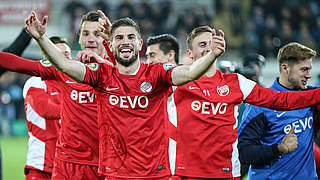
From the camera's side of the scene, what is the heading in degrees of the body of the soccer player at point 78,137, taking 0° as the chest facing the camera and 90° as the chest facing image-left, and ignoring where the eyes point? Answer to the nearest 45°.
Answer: approximately 0°

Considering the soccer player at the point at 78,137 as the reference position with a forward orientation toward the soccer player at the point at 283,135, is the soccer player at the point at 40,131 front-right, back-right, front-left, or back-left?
back-left

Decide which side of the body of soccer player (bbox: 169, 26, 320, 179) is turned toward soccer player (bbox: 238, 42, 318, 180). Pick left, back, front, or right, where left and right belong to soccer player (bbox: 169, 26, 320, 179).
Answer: left

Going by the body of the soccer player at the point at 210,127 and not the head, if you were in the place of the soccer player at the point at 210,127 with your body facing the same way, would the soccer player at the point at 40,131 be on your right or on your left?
on your right
